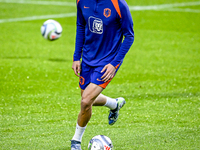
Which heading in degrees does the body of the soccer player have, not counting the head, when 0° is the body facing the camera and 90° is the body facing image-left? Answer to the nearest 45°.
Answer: approximately 45°

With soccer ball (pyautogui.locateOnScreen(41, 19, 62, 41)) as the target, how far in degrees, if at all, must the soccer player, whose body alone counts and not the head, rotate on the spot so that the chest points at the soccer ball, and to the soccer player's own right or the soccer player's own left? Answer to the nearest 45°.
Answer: approximately 135° to the soccer player's own right
